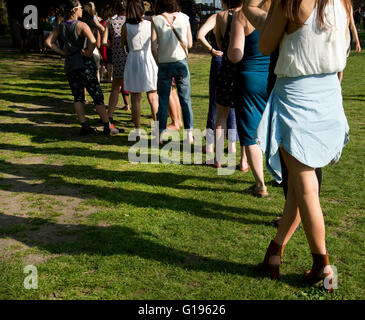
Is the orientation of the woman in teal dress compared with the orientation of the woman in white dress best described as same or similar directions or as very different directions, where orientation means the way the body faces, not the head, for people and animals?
same or similar directions

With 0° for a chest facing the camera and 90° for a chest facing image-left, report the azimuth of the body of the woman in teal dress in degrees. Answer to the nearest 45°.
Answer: approximately 180°

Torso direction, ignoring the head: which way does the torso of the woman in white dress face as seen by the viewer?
away from the camera

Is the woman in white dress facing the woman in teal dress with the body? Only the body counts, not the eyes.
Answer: no

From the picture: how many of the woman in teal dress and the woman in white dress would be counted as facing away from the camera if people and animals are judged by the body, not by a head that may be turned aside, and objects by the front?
2

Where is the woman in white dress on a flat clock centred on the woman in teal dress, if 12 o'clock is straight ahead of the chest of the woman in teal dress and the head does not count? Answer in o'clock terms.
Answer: The woman in white dress is roughly at 11 o'clock from the woman in teal dress.

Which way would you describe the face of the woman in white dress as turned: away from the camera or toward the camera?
away from the camera
